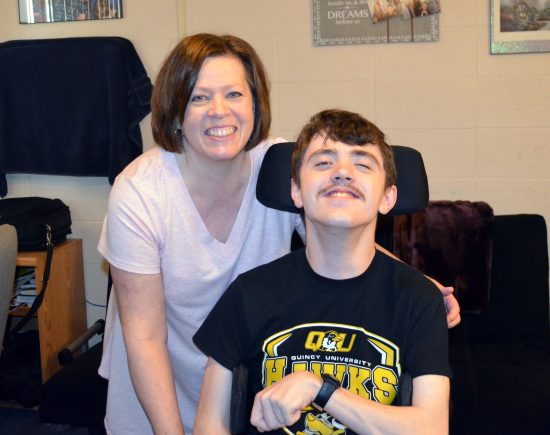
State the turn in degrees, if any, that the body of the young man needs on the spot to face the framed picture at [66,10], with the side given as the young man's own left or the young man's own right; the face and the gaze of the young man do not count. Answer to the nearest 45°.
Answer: approximately 135° to the young man's own right

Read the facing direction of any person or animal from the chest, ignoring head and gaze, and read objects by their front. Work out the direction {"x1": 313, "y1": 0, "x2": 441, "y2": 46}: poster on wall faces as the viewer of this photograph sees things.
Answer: facing the viewer

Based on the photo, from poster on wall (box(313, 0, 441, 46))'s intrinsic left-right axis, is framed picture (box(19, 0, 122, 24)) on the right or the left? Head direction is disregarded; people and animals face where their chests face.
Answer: on its right

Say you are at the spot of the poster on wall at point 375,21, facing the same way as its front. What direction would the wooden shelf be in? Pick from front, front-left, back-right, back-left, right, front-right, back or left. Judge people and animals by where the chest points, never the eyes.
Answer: right

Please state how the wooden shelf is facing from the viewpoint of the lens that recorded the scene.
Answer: facing the viewer and to the left of the viewer

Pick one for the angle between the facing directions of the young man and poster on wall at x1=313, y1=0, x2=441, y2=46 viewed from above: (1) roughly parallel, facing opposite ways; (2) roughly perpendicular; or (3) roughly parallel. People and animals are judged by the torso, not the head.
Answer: roughly parallel

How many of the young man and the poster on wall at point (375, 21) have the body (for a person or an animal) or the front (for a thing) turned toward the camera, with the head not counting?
2

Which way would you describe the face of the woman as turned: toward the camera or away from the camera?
toward the camera

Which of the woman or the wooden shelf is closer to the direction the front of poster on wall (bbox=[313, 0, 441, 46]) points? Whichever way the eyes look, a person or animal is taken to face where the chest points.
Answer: the woman

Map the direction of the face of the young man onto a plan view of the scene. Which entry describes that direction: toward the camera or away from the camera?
toward the camera

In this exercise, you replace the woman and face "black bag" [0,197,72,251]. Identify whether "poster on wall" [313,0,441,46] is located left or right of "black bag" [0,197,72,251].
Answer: right

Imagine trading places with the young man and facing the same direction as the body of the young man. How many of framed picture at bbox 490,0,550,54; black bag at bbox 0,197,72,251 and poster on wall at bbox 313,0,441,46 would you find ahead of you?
0

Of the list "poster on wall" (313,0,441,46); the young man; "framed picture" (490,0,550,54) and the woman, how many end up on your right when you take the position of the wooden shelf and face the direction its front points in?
0

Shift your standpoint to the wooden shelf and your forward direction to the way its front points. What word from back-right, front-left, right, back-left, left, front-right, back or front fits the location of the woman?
front-left

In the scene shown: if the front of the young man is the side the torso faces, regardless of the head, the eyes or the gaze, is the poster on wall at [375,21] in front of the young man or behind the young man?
behind

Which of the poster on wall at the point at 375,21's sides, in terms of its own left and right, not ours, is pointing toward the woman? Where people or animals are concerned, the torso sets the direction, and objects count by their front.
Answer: front

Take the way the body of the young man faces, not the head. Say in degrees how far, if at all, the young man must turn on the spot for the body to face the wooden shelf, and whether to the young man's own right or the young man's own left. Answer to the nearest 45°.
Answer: approximately 135° to the young man's own right
